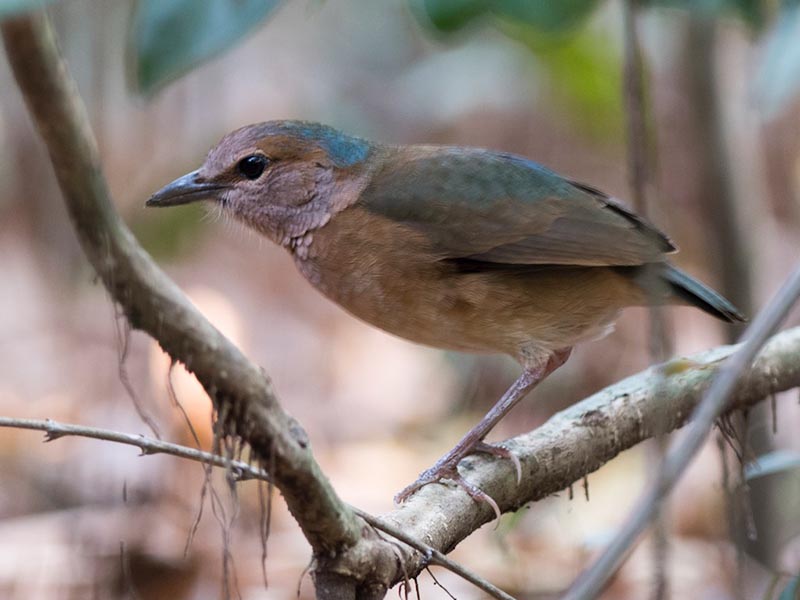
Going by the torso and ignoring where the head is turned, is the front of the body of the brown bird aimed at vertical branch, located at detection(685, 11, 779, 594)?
no

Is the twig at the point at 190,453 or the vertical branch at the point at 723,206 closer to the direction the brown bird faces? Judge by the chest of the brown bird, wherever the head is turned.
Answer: the twig

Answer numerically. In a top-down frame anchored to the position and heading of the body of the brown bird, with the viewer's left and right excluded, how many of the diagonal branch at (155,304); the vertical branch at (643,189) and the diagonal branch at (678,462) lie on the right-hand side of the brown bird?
0

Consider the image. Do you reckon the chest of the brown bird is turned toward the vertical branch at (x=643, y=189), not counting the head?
no

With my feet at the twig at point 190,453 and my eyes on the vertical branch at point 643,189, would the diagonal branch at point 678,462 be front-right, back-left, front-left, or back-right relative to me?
front-right

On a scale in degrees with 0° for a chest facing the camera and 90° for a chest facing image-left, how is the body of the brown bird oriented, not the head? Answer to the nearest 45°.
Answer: approximately 90°
